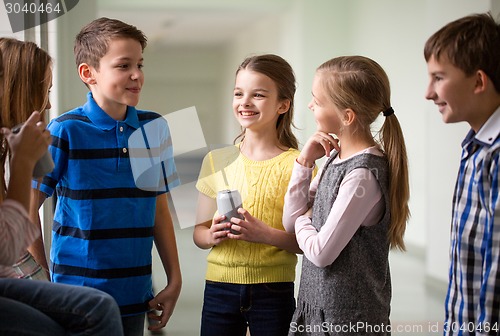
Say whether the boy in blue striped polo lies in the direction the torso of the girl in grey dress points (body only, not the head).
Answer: yes

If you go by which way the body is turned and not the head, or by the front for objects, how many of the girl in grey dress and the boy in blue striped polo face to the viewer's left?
1

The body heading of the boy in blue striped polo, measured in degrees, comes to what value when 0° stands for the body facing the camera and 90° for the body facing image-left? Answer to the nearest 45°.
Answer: approximately 315°

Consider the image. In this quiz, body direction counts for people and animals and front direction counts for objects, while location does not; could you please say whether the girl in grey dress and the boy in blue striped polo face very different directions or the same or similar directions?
very different directions

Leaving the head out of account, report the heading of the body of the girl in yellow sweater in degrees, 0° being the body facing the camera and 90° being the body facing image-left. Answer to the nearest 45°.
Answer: approximately 45°

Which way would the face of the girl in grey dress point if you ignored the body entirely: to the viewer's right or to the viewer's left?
to the viewer's left

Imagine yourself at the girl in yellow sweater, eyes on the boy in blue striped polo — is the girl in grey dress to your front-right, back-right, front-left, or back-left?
back-left

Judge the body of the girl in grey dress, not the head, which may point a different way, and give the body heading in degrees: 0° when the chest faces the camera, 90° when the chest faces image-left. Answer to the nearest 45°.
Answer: approximately 90°
